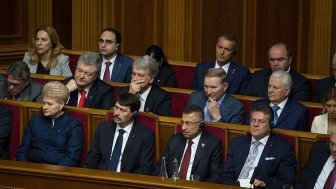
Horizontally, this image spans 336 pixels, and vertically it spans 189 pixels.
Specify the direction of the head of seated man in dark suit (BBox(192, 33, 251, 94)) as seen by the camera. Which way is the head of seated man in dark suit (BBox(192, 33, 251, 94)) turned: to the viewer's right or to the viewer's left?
to the viewer's left

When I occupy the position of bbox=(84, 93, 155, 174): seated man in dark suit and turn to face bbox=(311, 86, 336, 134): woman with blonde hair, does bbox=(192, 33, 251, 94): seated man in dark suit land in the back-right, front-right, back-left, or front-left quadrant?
front-left

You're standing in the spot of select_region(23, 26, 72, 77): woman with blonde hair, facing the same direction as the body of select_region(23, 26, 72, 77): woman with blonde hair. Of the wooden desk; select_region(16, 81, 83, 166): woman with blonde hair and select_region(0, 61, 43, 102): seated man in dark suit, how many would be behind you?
0

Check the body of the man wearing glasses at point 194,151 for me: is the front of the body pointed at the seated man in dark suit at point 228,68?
no

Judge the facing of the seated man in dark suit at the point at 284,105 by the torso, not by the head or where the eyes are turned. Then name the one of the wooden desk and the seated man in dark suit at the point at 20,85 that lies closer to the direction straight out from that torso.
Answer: the wooden desk

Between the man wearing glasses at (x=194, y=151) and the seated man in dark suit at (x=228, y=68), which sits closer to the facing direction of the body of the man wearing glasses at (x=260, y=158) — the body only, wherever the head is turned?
the man wearing glasses

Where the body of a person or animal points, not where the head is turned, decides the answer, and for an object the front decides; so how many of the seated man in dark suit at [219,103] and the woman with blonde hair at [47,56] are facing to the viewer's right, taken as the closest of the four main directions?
0

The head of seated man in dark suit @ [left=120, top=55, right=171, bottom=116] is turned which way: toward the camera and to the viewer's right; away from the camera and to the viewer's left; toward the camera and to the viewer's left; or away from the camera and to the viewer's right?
toward the camera and to the viewer's left

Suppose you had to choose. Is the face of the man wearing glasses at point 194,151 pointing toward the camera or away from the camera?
toward the camera

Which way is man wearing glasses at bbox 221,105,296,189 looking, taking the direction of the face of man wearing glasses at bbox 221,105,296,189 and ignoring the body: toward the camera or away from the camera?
toward the camera

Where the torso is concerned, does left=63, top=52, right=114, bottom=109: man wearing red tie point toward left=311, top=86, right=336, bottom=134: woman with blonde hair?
no

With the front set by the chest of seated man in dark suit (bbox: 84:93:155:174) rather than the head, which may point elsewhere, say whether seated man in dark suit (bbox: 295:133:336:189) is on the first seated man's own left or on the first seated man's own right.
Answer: on the first seated man's own left

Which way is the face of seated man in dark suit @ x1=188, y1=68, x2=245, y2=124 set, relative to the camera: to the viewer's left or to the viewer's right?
to the viewer's left

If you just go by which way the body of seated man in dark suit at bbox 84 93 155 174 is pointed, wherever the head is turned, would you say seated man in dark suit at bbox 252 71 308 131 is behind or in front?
behind

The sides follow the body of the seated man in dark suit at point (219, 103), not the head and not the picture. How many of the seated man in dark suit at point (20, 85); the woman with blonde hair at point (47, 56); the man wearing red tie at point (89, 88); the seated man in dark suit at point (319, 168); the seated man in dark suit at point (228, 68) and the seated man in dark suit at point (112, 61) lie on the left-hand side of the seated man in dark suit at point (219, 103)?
1

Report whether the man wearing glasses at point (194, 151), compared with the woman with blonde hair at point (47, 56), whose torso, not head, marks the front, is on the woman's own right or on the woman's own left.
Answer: on the woman's own left
